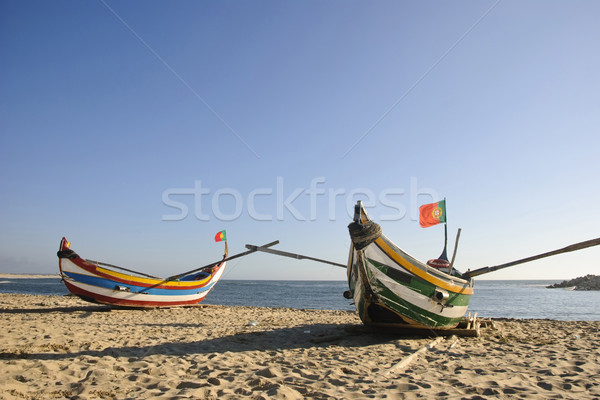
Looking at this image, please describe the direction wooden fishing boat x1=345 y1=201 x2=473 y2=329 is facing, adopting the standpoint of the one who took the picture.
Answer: facing the viewer and to the left of the viewer

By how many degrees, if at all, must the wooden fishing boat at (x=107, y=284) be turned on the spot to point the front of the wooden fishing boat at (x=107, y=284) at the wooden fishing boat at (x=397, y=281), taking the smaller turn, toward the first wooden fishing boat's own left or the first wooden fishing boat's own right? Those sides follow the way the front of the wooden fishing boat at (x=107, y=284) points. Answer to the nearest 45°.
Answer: approximately 135° to the first wooden fishing boat's own left

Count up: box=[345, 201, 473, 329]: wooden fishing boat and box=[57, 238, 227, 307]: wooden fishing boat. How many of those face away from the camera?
0

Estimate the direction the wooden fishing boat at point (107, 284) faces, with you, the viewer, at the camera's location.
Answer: facing to the left of the viewer

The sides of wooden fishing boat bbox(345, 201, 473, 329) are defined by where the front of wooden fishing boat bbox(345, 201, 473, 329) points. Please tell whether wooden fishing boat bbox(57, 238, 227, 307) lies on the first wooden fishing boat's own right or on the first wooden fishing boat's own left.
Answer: on the first wooden fishing boat's own right
